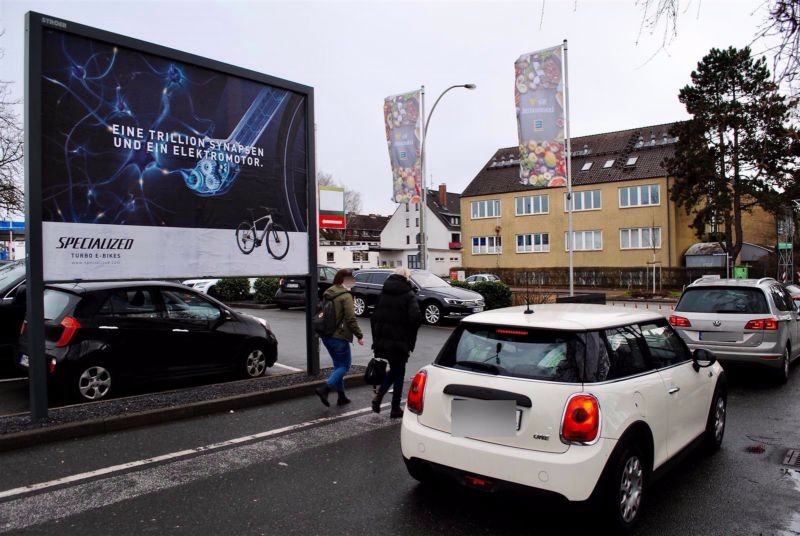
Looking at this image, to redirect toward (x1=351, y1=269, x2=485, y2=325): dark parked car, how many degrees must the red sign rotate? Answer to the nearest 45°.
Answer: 0° — it already faces it

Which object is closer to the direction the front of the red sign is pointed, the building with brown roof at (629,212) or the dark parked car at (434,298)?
the dark parked car

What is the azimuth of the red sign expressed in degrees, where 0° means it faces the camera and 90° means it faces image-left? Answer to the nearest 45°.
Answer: approximately 0°

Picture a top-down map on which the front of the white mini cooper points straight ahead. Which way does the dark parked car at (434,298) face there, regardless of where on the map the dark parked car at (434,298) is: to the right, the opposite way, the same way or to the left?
to the right

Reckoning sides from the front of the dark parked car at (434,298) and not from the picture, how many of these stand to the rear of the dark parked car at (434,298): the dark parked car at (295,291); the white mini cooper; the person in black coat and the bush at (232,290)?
2

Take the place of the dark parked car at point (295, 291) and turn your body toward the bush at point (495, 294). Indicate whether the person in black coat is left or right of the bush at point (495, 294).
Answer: right

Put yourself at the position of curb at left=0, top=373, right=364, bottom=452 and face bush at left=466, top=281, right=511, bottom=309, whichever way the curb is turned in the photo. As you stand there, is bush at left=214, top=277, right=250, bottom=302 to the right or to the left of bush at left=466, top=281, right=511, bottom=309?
left

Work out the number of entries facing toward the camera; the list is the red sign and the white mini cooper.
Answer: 1
